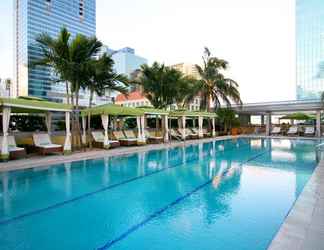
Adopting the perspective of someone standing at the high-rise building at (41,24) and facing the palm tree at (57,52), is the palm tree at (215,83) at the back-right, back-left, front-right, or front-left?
front-left

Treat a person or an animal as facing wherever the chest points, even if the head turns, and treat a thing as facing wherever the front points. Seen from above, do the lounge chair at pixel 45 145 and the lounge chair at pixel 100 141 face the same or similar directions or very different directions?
same or similar directions

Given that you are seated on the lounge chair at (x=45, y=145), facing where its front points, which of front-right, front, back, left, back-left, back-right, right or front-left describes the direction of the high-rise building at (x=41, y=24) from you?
back-left

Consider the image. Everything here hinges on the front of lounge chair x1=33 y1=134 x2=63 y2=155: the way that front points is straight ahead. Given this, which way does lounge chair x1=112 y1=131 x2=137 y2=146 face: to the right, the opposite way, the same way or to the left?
the same way

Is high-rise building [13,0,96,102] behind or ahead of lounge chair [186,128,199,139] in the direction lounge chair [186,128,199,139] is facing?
behind

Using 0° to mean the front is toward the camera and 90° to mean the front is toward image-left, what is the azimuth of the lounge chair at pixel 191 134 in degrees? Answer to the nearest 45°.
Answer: approximately 315°

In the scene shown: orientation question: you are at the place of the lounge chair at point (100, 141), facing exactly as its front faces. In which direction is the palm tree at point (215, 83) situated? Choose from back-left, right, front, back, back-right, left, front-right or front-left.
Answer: left

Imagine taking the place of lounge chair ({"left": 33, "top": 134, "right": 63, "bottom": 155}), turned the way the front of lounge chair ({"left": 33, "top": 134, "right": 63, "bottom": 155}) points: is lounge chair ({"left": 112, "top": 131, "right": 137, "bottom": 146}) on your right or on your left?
on your left

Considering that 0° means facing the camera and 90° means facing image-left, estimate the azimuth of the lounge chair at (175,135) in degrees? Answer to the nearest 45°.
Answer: approximately 315°

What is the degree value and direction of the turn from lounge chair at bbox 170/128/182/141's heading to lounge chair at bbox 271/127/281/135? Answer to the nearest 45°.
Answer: approximately 90° to its left

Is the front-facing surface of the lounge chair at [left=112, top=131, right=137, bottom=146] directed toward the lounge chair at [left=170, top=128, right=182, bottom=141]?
no

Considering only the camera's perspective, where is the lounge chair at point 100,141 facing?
facing the viewer and to the right of the viewer

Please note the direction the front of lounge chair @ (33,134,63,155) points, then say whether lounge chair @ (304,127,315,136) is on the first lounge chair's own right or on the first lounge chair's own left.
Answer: on the first lounge chair's own left

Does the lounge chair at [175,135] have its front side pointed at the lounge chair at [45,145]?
no

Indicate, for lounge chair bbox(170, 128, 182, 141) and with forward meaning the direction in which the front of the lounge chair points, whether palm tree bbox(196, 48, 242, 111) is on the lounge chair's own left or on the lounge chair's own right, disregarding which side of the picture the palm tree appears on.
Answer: on the lounge chair's own left
